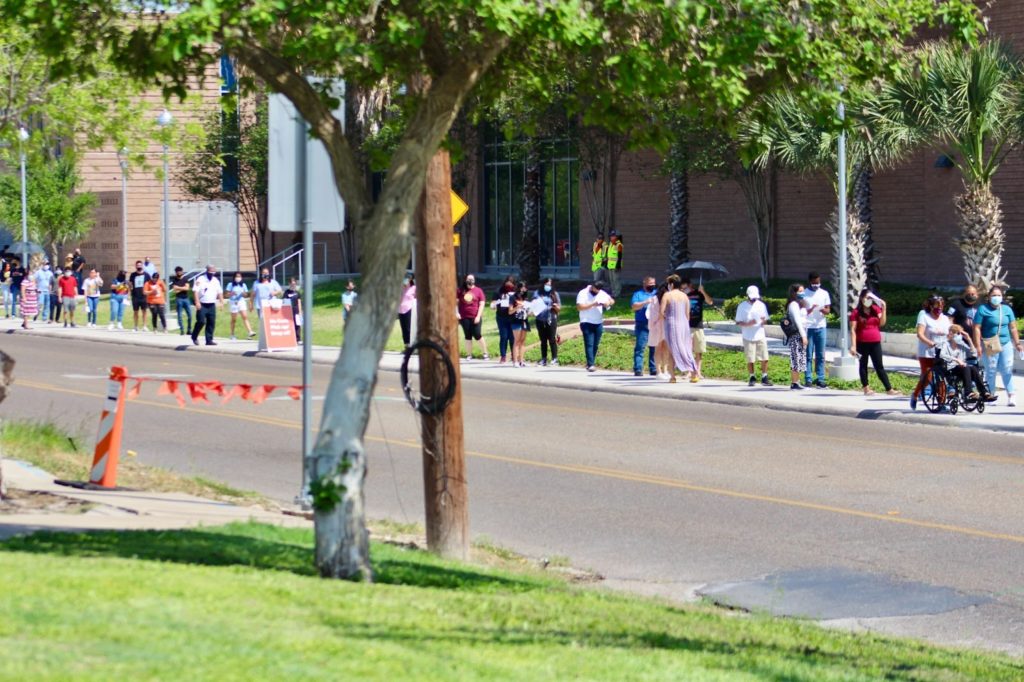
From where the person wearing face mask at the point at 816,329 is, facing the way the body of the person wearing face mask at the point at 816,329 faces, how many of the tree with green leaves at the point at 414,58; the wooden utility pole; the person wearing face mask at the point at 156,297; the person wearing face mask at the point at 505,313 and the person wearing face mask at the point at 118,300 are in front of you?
2

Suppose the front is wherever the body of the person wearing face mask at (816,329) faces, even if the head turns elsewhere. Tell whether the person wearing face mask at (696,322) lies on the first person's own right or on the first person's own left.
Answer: on the first person's own right

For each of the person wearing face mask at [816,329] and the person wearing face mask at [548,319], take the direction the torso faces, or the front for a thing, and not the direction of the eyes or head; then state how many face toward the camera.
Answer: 2

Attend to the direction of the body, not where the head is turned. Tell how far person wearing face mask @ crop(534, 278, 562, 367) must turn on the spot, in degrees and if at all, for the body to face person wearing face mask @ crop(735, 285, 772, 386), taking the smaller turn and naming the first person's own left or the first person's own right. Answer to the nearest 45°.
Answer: approximately 45° to the first person's own left

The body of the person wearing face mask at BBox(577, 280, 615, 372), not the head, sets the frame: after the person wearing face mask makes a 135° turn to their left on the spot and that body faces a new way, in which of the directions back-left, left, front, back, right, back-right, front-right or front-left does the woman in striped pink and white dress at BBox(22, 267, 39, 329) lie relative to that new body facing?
left

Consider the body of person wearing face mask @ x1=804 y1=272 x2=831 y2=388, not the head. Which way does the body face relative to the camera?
toward the camera

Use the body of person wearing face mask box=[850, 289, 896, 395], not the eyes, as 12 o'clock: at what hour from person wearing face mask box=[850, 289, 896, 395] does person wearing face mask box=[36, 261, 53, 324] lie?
person wearing face mask box=[36, 261, 53, 324] is roughly at 4 o'clock from person wearing face mask box=[850, 289, 896, 395].

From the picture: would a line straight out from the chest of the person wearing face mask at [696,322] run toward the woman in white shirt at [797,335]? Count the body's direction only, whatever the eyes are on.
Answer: no

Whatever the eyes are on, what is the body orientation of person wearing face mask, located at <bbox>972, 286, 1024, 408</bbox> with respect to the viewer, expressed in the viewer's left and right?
facing the viewer

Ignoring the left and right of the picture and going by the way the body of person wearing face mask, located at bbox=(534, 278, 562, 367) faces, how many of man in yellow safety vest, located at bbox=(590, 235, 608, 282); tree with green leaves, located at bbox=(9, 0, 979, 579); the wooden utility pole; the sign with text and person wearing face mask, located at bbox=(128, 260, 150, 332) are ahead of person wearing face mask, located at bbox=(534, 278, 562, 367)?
2

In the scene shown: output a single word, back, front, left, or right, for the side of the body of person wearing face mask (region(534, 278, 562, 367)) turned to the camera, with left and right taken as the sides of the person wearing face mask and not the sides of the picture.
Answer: front

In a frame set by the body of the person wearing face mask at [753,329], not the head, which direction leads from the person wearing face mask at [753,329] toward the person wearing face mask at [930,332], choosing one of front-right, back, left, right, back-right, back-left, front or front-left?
front-left

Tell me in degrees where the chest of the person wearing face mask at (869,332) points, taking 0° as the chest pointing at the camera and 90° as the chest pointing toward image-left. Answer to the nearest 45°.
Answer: approximately 0°

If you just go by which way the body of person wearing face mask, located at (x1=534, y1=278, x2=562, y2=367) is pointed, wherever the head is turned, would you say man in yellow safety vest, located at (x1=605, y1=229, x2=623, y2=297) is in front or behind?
behind

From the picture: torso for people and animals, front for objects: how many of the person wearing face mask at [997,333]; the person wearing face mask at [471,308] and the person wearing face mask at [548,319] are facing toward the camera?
3

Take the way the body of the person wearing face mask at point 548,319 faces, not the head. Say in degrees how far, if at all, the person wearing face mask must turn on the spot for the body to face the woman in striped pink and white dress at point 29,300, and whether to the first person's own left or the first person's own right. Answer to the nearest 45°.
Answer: approximately 135° to the first person's own right

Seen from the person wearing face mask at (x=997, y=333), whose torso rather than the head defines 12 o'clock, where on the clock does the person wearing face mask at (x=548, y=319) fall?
the person wearing face mask at (x=548, y=319) is roughly at 4 o'clock from the person wearing face mask at (x=997, y=333).

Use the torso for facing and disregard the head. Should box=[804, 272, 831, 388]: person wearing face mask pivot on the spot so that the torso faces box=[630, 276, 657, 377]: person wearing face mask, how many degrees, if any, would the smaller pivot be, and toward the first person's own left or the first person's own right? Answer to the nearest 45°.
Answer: approximately 135° to the first person's own right

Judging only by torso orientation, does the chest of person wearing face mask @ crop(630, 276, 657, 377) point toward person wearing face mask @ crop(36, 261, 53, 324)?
no
